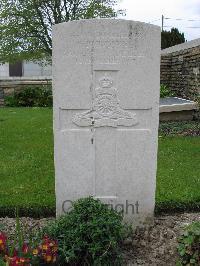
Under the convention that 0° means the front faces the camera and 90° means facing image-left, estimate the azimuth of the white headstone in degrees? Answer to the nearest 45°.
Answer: approximately 0°

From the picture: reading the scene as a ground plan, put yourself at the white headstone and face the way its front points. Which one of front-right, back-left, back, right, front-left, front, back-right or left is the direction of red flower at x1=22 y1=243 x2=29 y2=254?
front-right

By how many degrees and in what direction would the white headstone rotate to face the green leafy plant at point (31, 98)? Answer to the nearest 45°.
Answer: approximately 180°

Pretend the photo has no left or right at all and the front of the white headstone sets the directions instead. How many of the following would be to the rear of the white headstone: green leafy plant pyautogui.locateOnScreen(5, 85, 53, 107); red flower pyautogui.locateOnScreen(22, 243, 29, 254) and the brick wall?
2

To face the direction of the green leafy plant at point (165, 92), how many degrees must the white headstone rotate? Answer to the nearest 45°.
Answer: approximately 180°

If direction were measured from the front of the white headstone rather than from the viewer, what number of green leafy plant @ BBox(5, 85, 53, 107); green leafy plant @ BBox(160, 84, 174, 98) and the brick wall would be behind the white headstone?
3

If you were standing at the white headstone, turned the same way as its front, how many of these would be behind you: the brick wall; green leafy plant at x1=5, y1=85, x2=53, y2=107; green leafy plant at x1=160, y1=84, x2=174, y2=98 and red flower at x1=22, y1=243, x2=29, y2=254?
3

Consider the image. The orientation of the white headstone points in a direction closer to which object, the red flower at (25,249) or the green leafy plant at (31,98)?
the red flower

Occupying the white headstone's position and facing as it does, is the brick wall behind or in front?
behind
